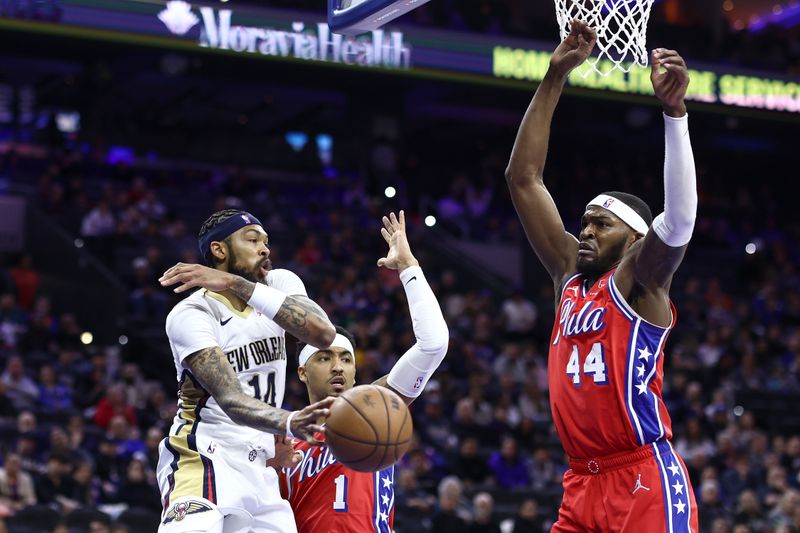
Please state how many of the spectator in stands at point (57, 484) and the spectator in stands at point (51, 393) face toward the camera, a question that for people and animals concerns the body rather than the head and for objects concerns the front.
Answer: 2

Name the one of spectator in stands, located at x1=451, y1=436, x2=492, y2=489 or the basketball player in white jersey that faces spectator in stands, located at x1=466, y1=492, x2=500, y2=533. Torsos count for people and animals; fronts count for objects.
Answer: spectator in stands, located at x1=451, y1=436, x2=492, y2=489

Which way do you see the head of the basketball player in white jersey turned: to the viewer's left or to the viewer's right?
to the viewer's right

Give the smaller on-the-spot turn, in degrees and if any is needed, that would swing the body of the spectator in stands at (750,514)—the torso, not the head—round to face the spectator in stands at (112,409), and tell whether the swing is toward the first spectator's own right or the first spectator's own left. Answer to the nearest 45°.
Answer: approximately 90° to the first spectator's own right

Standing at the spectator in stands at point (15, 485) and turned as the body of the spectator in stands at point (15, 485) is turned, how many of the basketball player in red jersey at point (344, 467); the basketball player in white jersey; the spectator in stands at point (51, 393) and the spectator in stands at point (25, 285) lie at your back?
2

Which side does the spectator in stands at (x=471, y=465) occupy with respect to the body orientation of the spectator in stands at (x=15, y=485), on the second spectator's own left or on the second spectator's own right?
on the second spectator's own left

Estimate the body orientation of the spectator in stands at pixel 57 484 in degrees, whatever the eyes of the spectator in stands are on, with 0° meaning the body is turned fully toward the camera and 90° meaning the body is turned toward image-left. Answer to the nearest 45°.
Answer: approximately 0°

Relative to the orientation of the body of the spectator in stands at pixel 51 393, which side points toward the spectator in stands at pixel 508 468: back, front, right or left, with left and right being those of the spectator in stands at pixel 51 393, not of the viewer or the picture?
left

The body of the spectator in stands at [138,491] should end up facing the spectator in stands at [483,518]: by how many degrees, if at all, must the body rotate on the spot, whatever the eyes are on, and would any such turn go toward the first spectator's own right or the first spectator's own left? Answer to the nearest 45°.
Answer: approximately 90° to the first spectator's own left

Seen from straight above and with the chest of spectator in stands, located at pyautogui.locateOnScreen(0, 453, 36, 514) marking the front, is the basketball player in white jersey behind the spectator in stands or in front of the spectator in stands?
in front
